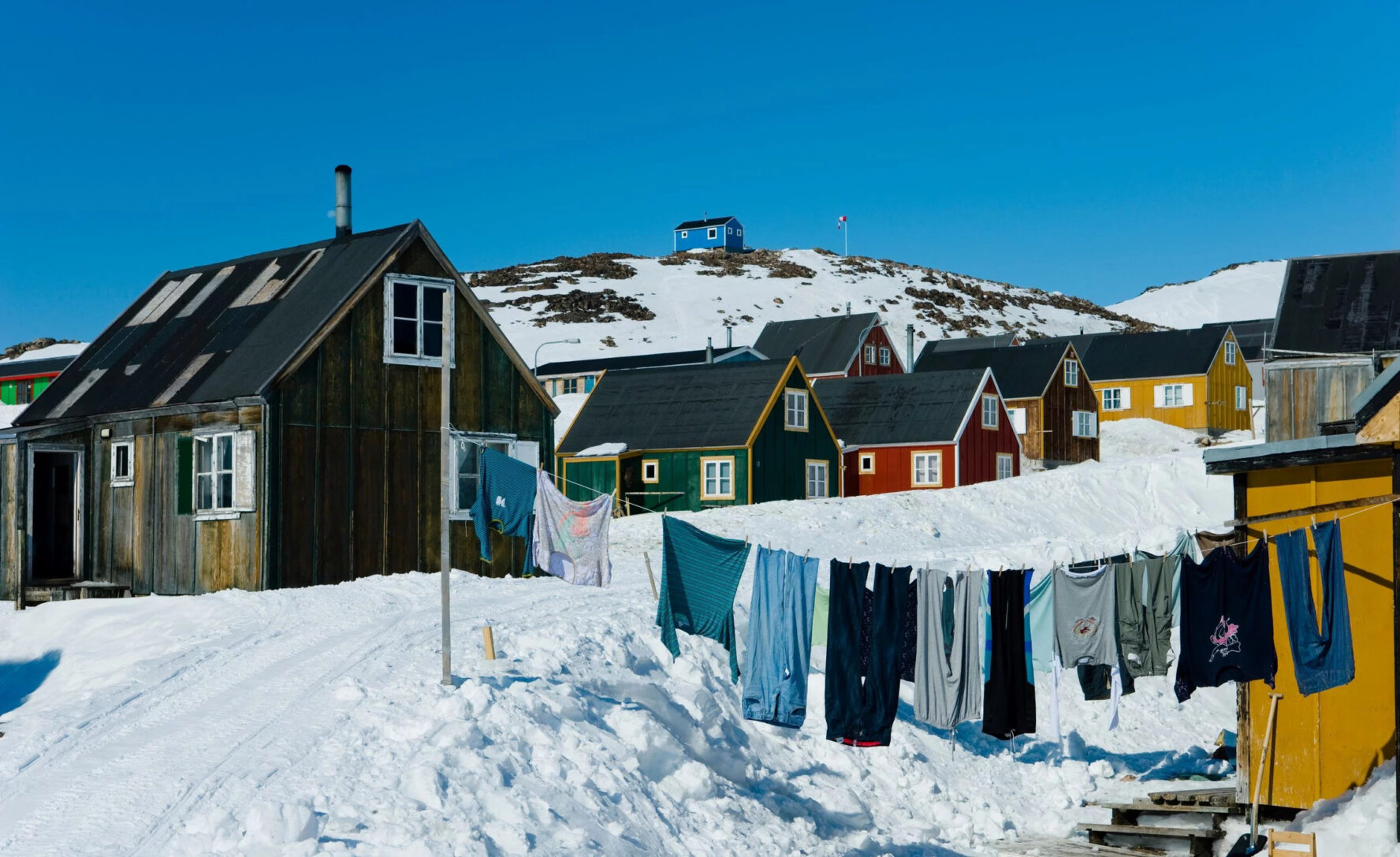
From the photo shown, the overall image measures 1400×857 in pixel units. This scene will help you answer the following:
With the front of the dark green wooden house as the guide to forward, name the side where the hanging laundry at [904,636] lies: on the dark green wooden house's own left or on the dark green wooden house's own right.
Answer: on the dark green wooden house's own left

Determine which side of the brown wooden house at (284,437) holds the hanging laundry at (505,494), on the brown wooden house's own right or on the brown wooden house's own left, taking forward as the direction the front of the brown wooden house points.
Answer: on the brown wooden house's own left

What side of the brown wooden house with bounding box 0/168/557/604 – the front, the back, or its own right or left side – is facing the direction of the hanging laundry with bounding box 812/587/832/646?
left

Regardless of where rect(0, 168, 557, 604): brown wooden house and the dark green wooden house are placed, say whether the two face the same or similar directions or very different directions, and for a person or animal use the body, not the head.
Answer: same or similar directions

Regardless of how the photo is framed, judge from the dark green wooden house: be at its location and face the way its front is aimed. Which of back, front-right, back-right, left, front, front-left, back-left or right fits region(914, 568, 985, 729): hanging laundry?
front-left

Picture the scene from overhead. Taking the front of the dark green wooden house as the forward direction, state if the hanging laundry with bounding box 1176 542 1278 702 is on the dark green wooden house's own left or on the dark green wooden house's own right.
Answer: on the dark green wooden house's own left

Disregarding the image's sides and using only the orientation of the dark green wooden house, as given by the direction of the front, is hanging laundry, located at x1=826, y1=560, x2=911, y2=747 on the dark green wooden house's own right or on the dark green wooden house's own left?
on the dark green wooden house's own left

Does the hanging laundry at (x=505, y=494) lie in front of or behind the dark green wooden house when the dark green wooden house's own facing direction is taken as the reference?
in front

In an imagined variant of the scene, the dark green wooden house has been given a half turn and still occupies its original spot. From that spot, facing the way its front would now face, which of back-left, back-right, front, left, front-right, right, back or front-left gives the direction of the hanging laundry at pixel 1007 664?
back-right

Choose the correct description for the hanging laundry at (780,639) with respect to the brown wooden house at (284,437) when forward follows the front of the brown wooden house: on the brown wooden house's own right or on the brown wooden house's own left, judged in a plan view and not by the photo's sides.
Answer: on the brown wooden house's own left

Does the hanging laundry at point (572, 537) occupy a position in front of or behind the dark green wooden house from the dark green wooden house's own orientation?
in front

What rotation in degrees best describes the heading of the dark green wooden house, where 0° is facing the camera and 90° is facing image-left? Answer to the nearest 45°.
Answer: approximately 45°

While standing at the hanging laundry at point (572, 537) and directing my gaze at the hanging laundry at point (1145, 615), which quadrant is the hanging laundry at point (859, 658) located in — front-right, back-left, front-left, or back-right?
front-right

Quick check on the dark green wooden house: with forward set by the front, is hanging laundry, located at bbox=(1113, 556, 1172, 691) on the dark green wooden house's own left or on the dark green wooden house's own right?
on the dark green wooden house's own left

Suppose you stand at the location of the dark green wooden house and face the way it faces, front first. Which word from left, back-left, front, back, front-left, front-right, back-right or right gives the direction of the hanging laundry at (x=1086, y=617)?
front-left

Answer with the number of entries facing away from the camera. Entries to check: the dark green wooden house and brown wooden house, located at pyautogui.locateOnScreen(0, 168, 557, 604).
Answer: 0

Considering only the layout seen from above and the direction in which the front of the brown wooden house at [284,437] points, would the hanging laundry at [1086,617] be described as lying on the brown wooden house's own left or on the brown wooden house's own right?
on the brown wooden house's own left

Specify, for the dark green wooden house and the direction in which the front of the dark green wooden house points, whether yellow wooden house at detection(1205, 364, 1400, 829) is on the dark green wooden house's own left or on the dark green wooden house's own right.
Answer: on the dark green wooden house's own left

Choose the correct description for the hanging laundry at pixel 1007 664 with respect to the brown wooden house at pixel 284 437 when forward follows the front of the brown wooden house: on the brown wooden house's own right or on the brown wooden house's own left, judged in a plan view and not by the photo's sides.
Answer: on the brown wooden house's own left
